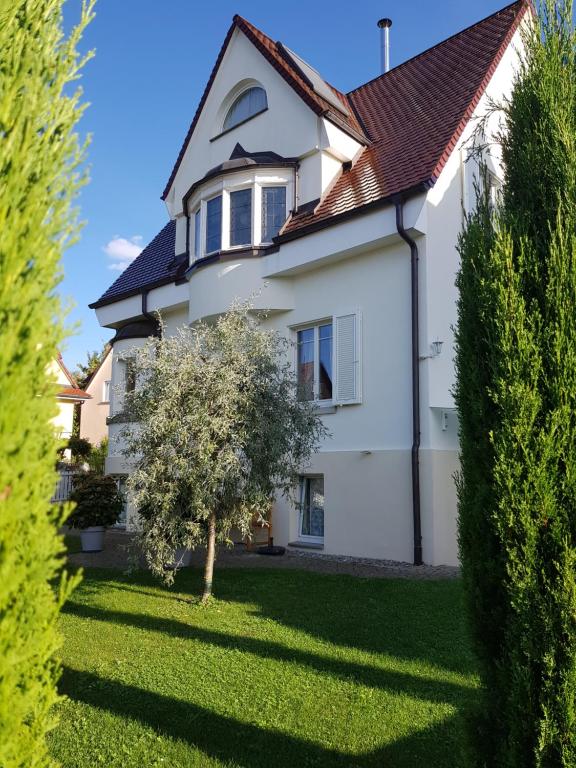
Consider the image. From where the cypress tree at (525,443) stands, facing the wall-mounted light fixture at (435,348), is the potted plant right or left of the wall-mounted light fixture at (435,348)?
left

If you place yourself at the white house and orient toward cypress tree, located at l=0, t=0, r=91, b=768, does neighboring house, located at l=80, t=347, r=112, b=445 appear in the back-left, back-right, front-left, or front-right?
back-right

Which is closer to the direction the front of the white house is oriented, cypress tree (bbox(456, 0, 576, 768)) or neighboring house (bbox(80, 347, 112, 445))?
the cypress tree

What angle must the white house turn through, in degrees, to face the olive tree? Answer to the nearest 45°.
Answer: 0° — it already faces it

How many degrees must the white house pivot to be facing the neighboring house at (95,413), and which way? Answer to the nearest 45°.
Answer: approximately 90° to its right

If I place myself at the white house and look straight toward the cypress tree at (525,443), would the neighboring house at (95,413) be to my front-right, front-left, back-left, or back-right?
back-right

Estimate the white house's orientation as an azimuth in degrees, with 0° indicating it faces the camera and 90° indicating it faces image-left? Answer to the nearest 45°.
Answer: approximately 45°
